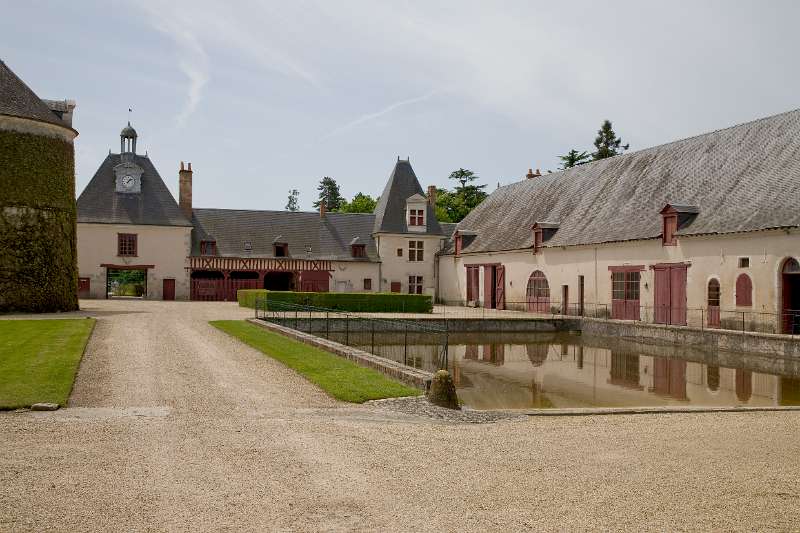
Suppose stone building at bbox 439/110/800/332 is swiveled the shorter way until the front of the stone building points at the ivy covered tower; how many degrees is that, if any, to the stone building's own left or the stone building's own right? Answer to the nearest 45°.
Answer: approximately 45° to the stone building's own right

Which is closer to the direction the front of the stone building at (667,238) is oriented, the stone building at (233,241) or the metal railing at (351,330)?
the metal railing

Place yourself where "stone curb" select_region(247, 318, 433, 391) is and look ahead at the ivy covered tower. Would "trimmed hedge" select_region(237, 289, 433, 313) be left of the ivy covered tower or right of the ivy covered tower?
right

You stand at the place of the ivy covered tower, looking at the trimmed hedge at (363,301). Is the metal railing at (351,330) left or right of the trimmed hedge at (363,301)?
right

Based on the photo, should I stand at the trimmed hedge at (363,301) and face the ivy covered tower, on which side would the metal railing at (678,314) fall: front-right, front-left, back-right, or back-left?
back-left

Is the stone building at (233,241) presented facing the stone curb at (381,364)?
yes

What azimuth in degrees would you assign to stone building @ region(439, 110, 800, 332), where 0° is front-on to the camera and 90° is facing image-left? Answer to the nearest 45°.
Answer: approximately 45°

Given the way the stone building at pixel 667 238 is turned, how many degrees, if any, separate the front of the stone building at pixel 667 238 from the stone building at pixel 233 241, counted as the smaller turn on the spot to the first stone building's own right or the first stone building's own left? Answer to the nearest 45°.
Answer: approximately 45° to the first stone building's own right

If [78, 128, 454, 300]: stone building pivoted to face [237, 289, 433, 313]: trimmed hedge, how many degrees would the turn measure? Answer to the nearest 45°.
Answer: approximately 45° to its left

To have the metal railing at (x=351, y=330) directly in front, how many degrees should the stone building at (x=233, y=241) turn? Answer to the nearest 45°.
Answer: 0° — it already faces it

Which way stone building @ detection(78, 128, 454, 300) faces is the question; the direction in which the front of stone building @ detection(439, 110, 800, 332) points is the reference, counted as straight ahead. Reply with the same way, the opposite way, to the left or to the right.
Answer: to the left
